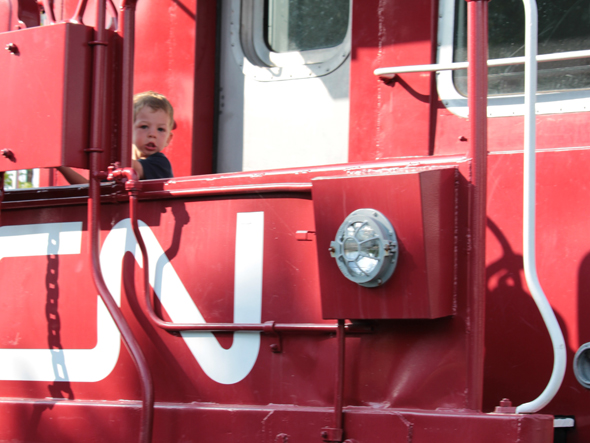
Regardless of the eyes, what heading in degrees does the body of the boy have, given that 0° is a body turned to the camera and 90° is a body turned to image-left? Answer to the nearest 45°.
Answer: approximately 45°
